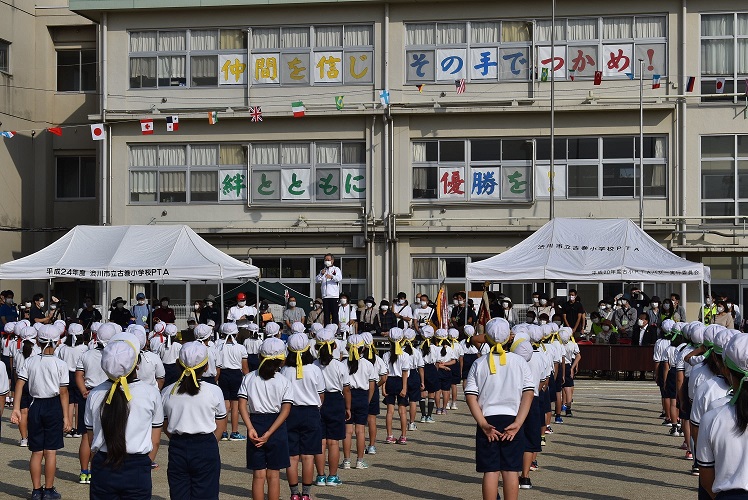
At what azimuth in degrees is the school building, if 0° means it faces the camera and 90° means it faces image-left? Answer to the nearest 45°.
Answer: approximately 0°

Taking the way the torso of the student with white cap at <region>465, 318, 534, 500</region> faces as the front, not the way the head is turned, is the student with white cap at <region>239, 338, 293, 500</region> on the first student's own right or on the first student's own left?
on the first student's own left

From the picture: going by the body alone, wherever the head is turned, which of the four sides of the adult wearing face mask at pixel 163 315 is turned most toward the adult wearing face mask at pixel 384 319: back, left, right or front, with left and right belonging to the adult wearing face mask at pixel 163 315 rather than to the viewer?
left

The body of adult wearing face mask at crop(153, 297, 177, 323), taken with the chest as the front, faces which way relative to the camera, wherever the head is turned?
toward the camera

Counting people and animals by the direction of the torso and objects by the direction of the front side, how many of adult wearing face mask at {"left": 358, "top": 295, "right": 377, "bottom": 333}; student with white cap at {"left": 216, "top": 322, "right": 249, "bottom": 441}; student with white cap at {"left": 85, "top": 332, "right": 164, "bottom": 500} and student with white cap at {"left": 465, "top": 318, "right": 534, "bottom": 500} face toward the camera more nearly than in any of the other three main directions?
1

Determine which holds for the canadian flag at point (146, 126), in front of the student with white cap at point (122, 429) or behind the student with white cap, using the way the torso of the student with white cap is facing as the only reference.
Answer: in front

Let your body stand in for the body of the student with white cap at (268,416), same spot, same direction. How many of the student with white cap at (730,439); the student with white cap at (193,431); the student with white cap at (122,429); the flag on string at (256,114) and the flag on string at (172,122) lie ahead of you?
2

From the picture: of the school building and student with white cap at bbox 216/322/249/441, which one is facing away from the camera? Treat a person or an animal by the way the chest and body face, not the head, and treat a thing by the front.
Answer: the student with white cap

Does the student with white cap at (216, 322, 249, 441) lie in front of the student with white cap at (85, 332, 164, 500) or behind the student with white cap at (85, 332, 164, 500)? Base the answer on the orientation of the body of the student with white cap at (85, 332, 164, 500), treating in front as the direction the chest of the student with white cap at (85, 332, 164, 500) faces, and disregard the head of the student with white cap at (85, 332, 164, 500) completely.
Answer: in front

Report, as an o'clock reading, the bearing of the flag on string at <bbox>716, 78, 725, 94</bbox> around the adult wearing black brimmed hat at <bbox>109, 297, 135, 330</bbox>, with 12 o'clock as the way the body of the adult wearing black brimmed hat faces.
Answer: The flag on string is roughly at 9 o'clock from the adult wearing black brimmed hat.

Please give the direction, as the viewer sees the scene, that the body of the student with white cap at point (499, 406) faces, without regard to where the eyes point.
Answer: away from the camera

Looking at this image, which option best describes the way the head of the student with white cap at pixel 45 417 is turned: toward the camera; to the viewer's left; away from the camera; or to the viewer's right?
away from the camera

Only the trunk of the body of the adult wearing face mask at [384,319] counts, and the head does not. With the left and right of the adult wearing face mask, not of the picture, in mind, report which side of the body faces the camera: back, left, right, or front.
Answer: front

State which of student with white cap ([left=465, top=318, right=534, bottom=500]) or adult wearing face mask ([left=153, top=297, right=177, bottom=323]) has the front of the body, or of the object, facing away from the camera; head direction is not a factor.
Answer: the student with white cap

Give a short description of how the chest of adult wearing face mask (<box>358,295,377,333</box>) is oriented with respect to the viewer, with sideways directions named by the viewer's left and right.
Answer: facing the viewer

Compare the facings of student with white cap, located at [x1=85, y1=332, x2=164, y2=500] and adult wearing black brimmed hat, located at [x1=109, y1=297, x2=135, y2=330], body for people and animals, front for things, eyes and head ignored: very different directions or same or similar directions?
very different directions

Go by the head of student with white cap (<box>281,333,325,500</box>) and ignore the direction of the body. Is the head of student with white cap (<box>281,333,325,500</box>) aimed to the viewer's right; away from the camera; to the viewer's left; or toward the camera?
away from the camera

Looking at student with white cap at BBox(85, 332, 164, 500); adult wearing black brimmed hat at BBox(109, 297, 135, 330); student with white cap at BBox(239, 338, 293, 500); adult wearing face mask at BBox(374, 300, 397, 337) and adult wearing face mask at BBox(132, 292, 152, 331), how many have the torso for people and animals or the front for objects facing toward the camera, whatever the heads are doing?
3
